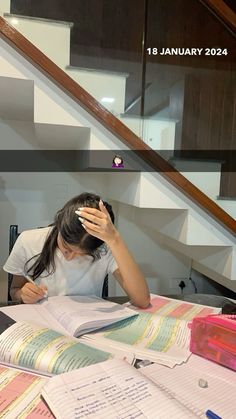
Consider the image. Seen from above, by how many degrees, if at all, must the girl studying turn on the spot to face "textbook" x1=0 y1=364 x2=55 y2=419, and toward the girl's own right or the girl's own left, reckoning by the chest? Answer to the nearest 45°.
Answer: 0° — they already face it

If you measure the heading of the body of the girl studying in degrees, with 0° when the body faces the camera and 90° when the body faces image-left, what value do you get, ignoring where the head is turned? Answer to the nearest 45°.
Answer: approximately 0°

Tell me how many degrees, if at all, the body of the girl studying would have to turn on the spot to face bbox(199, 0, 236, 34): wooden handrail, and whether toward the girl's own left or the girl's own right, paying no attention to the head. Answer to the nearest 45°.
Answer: approximately 135° to the girl's own left
